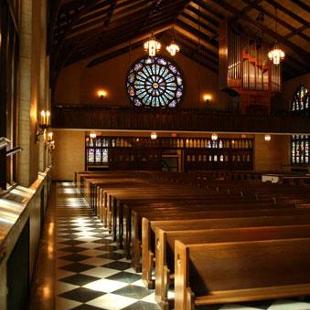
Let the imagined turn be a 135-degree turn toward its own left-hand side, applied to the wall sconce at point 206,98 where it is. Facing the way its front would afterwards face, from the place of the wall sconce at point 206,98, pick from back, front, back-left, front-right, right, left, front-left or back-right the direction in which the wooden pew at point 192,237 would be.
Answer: back-right

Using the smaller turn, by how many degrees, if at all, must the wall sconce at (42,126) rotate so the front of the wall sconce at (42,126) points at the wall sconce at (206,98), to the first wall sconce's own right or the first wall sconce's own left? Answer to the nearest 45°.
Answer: approximately 45° to the first wall sconce's own left

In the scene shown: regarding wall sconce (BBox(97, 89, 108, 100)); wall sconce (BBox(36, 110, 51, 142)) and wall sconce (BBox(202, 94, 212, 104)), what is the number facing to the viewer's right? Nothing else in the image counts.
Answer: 1

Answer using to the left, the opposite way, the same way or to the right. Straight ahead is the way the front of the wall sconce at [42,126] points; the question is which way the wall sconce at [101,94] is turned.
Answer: to the right

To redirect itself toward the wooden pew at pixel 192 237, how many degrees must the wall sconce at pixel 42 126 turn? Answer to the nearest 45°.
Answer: approximately 90° to its right

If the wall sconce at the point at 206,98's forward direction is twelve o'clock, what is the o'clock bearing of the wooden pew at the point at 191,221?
The wooden pew is roughly at 12 o'clock from the wall sconce.

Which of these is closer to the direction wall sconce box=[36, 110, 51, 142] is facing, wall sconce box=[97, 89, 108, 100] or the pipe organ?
the pipe organ

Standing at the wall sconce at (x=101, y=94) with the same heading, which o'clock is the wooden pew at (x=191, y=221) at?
The wooden pew is roughly at 12 o'clock from the wall sconce.

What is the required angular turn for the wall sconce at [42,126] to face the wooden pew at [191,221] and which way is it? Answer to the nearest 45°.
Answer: approximately 45° to its right

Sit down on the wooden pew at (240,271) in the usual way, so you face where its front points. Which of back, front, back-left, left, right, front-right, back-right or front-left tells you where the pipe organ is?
back-left

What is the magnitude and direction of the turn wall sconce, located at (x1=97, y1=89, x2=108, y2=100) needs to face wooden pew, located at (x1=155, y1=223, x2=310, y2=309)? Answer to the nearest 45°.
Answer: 0° — it already faces it

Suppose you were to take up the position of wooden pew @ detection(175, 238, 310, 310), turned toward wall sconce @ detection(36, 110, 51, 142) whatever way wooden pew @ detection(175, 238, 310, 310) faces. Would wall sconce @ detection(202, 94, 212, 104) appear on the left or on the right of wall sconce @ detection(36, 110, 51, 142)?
right

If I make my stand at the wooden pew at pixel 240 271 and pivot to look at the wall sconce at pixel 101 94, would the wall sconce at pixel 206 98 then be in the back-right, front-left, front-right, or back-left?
front-right

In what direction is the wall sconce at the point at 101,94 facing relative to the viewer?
toward the camera

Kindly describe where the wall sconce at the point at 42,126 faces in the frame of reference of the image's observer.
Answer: facing to the right of the viewer

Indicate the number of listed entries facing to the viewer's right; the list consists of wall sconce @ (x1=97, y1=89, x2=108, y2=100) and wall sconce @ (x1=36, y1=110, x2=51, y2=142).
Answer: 1
